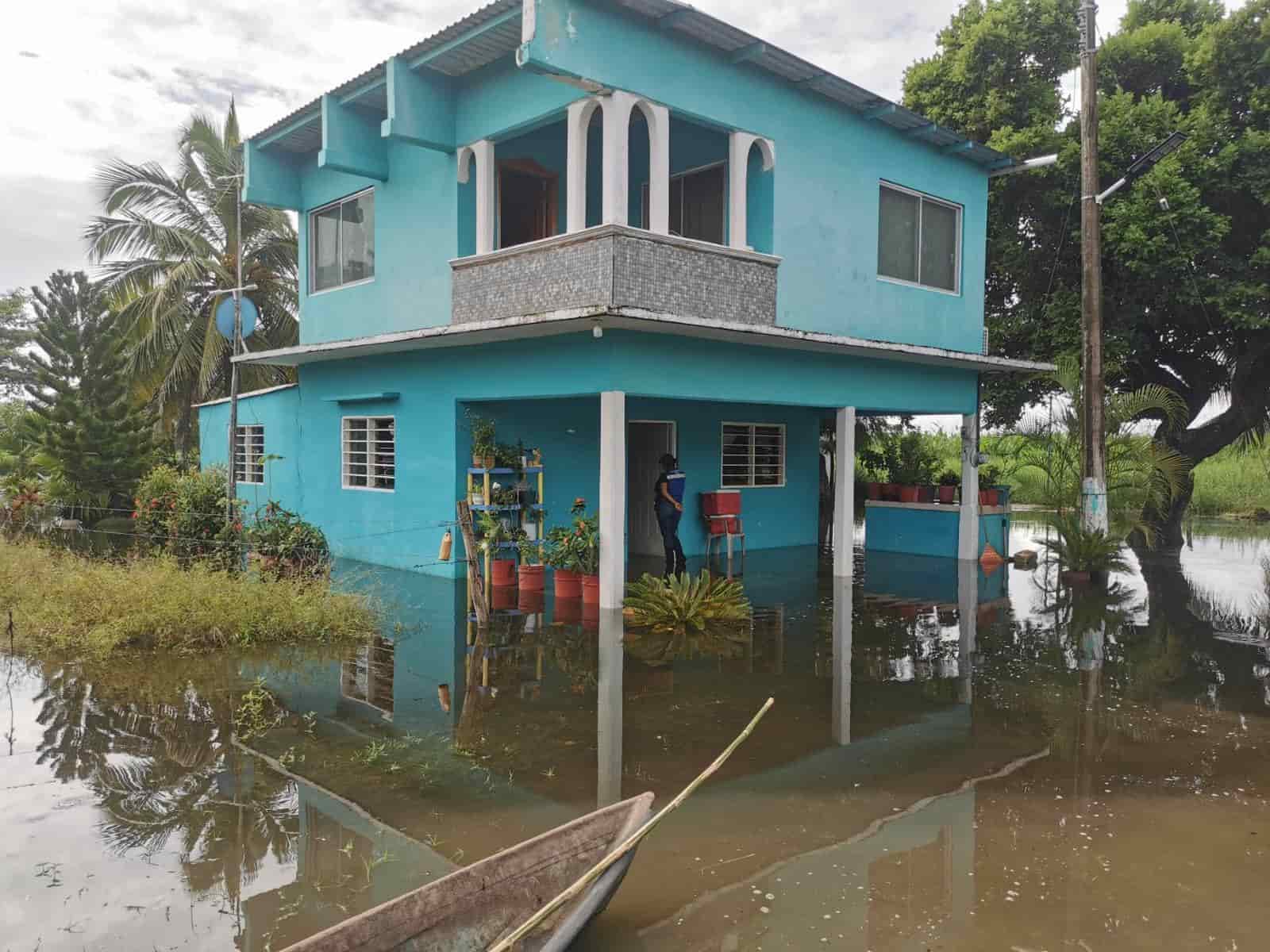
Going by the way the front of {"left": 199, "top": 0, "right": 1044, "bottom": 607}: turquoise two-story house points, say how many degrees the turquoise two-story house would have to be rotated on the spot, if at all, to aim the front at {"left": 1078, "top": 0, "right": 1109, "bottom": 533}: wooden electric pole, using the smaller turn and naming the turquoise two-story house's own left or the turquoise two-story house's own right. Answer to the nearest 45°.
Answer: approximately 45° to the turquoise two-story house's own left

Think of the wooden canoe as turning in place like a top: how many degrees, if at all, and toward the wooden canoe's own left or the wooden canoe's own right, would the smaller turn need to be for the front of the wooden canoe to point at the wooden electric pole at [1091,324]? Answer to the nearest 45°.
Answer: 0° — it already faces it

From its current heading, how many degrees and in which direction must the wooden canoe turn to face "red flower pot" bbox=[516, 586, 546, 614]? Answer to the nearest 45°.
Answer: approximately 45° to its left

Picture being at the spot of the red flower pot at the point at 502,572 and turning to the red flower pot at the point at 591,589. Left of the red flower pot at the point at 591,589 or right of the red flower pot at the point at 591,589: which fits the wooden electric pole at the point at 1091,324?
left

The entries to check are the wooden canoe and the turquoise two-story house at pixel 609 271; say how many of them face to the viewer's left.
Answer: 0

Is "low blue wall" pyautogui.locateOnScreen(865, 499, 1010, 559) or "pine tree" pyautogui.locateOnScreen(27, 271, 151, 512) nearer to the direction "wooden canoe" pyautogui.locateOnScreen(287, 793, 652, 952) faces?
the low blue wall

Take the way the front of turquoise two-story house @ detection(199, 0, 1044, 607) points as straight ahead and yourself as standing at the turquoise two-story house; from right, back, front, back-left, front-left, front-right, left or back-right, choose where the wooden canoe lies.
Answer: front-right

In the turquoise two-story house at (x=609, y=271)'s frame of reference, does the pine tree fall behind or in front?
behind

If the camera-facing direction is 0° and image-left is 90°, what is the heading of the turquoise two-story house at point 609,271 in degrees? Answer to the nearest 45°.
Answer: approximately 315°

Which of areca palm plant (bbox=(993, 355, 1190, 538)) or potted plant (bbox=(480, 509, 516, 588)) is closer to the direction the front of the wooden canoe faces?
the areca palm plant

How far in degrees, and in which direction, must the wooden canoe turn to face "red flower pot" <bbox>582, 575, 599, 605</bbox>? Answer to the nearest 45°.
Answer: approximately 45° to its left

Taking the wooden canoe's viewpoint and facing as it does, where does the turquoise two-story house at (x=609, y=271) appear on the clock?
The turquoise two-story house is roughly at 11 o'clock from the wooden canoe.

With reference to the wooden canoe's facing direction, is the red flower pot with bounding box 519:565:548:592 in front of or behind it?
in front

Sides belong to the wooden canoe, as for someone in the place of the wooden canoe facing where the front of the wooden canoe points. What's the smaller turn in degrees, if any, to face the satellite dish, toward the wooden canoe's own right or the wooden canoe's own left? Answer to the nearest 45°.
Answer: approximately 45° to the wooden canoe's own left

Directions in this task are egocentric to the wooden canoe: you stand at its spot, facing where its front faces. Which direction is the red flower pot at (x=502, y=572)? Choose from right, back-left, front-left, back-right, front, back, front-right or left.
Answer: front-left

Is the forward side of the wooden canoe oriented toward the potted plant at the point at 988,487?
yes

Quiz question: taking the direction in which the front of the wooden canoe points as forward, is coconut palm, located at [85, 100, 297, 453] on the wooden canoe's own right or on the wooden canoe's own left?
on the wooden canoe's own left

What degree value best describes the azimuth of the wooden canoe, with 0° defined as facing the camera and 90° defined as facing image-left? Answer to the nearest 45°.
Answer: approximately 225°

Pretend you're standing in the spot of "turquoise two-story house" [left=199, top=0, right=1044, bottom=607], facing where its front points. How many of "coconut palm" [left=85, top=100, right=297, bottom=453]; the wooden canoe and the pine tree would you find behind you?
2
